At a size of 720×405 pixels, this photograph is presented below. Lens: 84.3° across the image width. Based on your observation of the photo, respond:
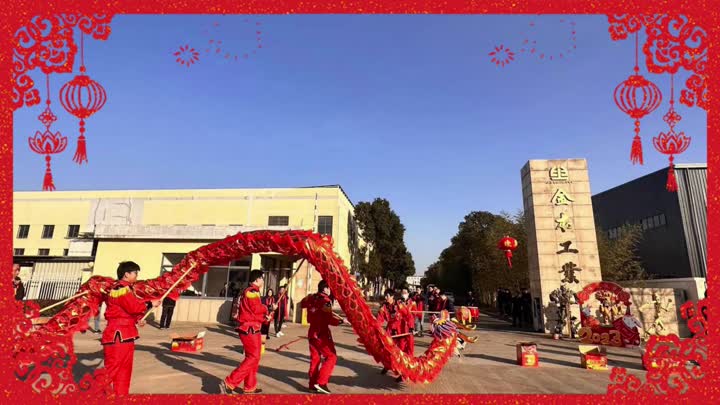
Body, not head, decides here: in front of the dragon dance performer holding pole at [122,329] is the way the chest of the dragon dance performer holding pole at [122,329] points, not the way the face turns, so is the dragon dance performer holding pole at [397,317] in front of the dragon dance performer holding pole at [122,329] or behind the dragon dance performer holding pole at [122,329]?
in front

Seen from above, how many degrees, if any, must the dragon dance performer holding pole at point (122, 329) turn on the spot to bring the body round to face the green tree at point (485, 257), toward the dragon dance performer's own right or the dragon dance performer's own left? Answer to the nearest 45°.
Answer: approximately 45° to the dragon dance performer's own left

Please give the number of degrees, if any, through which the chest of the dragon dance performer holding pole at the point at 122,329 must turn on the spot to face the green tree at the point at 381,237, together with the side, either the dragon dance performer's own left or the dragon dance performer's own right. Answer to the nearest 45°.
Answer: approximately 45° to the dragon dance performer's own left

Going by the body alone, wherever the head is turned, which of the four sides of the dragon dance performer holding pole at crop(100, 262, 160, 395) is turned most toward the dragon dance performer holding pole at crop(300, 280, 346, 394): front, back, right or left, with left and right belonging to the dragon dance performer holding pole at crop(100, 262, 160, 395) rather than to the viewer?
front

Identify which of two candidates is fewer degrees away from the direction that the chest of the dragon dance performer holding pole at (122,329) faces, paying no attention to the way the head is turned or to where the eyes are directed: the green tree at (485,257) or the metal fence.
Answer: the green tree

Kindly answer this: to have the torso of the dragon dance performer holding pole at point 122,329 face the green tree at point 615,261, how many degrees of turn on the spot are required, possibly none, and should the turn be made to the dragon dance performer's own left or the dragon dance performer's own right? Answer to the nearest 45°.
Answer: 0° — they already face it

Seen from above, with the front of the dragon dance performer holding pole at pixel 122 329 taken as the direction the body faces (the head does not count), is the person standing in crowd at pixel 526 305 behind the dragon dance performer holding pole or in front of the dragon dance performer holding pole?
in front

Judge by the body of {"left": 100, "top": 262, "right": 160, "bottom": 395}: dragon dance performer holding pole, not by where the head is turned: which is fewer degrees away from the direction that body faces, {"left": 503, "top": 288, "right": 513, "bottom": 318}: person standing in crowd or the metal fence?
the person standing in crowd

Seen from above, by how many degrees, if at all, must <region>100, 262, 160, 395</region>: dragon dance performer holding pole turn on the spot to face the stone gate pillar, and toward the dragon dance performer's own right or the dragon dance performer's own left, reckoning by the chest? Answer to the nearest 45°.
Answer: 0° — they already face it

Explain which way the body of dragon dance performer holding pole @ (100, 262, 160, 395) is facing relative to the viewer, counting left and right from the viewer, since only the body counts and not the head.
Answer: facing to the right of the viewer

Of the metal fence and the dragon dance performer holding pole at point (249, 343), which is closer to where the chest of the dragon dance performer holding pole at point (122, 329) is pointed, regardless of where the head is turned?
the dragon dance performer holding pole

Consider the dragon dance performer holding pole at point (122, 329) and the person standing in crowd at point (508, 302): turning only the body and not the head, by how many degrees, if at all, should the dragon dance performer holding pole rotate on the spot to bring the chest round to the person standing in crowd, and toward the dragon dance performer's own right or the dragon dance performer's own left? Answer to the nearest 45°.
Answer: approximately 45° to the dragon dance performer's own left
